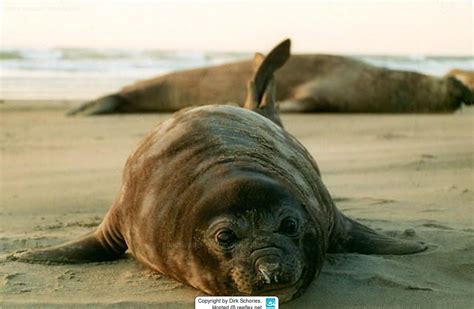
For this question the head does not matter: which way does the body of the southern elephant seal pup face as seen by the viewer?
toward the camera

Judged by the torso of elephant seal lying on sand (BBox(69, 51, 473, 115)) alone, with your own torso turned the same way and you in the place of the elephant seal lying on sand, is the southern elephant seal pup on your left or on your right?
on your right

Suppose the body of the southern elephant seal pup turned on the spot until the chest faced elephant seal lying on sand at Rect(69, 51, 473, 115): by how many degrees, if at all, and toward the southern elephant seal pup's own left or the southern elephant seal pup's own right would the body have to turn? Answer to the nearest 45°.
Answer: approximately 180°

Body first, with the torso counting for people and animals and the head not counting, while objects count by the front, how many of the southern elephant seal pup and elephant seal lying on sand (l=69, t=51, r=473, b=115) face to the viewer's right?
1

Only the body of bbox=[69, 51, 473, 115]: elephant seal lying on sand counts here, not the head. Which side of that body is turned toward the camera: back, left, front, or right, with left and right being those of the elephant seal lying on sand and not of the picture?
right

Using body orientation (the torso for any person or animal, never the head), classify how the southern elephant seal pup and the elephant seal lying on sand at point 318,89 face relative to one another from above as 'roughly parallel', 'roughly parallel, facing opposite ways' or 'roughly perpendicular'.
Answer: roughly perpendicular

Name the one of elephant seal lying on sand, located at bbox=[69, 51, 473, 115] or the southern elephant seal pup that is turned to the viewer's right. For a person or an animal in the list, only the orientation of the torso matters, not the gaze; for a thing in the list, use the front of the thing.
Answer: the elephant seal lying on sand
